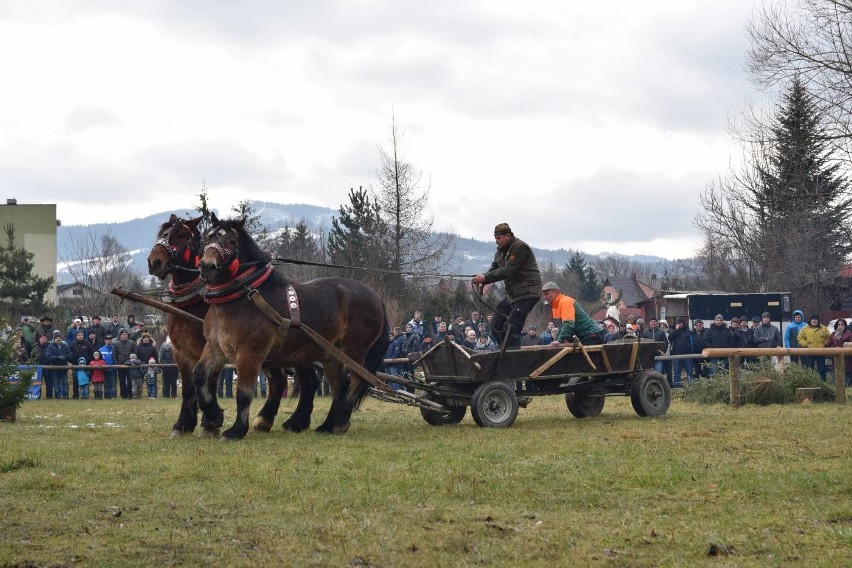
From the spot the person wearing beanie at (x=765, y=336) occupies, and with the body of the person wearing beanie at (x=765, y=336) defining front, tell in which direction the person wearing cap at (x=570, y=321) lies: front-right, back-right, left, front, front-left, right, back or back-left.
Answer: front

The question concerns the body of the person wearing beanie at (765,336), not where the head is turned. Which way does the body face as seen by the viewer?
toward the camera

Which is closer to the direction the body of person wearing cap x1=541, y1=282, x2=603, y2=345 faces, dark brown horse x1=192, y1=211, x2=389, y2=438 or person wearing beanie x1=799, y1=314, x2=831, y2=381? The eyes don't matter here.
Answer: the dark brown horse

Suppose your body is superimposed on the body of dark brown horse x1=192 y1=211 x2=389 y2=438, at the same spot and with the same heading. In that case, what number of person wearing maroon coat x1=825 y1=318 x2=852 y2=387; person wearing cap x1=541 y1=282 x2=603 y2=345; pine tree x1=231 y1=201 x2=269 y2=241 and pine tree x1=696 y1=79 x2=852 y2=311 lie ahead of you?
0

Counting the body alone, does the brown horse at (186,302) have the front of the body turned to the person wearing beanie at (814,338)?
no

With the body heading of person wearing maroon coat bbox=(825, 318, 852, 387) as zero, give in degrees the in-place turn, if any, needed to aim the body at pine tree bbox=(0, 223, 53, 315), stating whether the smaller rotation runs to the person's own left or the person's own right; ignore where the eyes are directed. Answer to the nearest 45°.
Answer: approximately 90° to the person's own right

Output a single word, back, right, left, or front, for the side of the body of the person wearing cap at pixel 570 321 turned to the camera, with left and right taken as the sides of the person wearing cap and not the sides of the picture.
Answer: left

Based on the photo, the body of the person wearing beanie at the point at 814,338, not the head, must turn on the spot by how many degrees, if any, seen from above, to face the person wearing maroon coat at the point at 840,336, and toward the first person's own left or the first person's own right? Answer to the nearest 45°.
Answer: approximately 45° to the first person's own left

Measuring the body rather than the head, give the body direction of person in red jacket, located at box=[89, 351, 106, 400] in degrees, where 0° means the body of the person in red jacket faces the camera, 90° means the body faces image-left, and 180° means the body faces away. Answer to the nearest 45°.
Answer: approximately 0°

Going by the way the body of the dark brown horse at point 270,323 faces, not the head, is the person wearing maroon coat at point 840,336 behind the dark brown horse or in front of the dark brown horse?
behind

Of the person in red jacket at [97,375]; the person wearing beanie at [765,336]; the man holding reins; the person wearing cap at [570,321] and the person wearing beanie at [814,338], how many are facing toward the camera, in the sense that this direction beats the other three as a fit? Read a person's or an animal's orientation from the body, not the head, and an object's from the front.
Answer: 3

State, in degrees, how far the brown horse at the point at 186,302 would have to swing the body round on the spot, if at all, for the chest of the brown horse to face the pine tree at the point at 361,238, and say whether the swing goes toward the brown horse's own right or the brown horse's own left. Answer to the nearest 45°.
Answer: approximately 135° to the brown horse's own right

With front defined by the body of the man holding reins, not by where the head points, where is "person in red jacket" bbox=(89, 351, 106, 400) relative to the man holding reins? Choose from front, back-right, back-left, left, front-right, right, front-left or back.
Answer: front-right

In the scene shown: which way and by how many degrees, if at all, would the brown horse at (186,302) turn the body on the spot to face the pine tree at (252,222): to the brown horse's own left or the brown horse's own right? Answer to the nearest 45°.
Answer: approximately 135° to the brown horse's own right

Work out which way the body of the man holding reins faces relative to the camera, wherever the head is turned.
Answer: to the viewer's left

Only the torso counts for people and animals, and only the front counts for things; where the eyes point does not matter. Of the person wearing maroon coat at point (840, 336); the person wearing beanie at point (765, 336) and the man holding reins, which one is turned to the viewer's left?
the man holding reins

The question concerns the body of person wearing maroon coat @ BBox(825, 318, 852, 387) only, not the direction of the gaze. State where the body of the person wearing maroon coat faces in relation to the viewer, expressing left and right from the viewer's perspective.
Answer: facing the viewer

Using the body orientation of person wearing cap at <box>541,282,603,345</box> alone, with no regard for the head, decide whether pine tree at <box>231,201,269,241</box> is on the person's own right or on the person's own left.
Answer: on the person's own right

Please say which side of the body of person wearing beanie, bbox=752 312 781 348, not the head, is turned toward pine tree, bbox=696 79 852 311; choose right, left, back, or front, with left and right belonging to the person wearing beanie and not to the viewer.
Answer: back

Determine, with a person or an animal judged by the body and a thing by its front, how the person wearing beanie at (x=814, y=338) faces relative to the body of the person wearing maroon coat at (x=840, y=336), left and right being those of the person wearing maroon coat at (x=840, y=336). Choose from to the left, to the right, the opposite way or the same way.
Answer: the same way

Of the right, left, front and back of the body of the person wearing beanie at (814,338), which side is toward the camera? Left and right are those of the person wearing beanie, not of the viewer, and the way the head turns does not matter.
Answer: front
